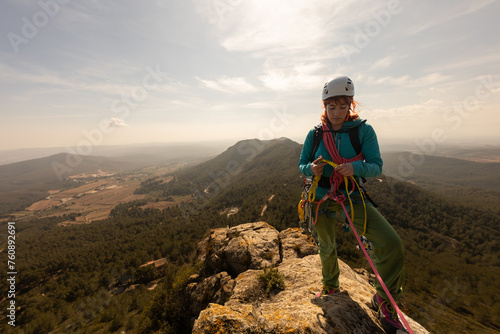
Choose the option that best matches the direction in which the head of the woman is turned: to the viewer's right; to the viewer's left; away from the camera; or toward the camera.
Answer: toward the camera

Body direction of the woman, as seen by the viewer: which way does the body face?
toward the camera
